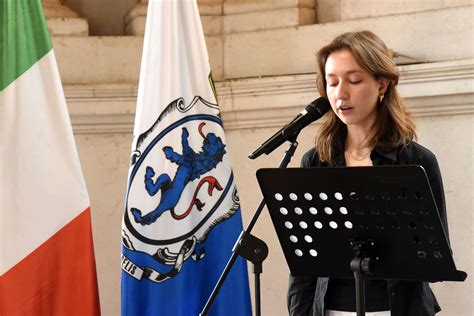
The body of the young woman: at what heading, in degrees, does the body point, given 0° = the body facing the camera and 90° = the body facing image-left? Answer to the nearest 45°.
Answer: approximately 45°

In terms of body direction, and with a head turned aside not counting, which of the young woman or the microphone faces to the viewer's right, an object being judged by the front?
the microphone

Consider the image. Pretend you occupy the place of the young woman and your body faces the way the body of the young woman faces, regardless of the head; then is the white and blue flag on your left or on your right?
on your right

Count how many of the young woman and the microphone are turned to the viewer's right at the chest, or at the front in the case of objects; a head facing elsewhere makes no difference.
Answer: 1

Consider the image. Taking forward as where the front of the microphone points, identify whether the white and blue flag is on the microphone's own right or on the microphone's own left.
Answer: on the microphone's own left

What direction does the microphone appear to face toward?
to the viewer's right
